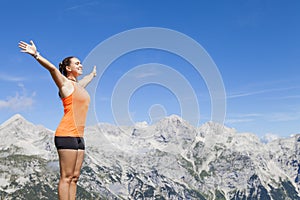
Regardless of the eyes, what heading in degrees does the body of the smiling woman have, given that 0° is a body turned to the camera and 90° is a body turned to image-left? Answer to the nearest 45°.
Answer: approximately 315°
